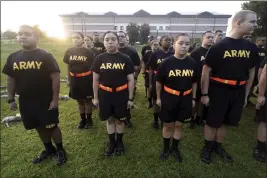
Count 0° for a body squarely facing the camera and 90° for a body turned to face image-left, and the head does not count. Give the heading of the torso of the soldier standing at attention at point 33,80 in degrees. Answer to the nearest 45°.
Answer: approximately 45°

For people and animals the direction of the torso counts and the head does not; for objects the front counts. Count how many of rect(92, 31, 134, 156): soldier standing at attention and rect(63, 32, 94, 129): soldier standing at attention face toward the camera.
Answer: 2

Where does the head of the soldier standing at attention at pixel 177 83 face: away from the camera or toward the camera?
toward the camera

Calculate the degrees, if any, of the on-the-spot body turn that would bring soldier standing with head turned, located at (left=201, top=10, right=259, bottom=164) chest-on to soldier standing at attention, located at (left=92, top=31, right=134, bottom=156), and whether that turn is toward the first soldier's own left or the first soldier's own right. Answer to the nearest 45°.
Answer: approximately 135° to the first soldier's own right

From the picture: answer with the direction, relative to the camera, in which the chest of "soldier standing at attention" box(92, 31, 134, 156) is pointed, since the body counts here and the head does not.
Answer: toward the camera

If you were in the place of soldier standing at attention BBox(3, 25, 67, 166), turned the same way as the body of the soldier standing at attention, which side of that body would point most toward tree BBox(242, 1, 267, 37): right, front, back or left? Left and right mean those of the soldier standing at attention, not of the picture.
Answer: back

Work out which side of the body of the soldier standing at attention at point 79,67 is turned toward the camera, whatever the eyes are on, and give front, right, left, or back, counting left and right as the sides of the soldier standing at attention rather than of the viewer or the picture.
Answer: front
